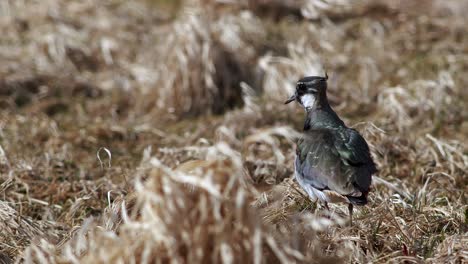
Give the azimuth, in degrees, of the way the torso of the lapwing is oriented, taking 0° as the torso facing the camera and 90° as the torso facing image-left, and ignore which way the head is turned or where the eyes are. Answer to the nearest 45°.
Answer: approximately 135°
